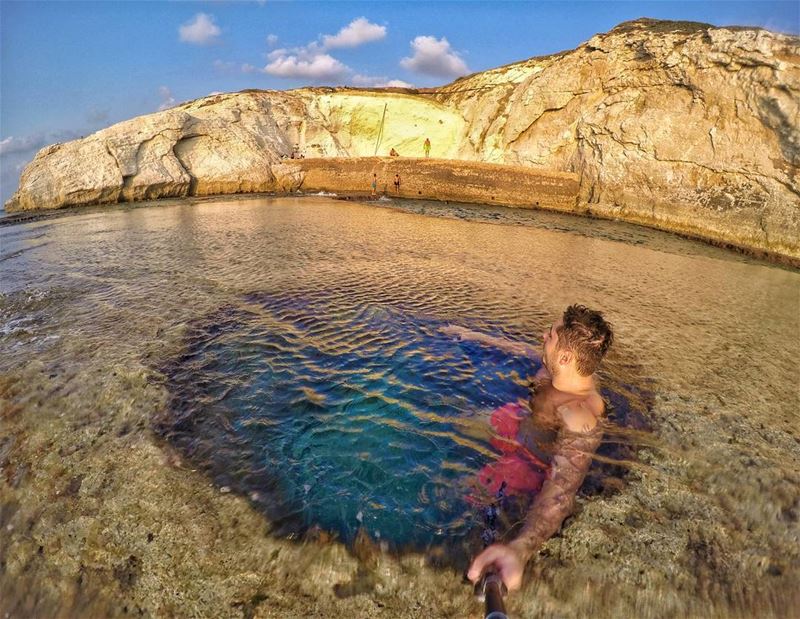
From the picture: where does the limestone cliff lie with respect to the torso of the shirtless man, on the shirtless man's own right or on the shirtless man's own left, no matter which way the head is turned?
on the shirtless man's own right

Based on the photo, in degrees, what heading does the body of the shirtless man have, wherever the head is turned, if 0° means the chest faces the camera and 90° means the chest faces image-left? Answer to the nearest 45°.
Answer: approximately 90°
